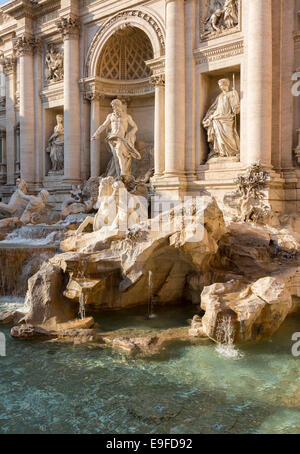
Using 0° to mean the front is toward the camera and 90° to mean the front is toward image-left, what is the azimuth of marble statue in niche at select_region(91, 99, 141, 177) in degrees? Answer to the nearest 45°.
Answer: approximately 45°

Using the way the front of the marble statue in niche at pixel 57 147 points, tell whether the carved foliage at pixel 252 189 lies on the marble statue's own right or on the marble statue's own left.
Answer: on the marble statue's own left

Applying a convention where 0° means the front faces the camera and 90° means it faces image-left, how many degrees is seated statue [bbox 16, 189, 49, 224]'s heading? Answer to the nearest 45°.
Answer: approximately 45°

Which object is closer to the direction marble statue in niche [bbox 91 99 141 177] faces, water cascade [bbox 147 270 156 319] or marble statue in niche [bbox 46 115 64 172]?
the water cascade

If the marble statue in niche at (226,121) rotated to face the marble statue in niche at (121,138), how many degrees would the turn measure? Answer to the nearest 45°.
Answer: approximately 90° to its right

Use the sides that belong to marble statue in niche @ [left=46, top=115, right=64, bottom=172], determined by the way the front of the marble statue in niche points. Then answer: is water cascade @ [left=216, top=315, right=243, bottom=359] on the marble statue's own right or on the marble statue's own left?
on the marble statue's own left
